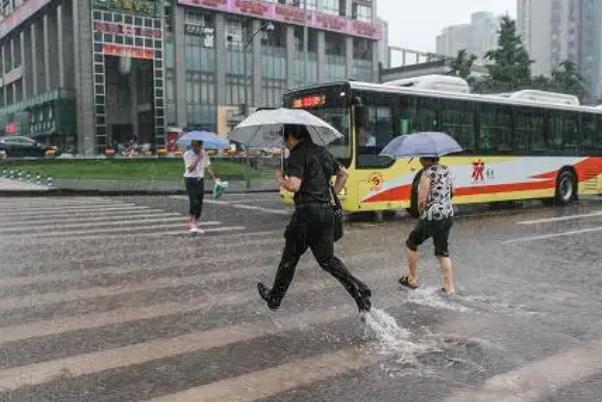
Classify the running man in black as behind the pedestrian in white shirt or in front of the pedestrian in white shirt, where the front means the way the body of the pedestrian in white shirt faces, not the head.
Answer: in front

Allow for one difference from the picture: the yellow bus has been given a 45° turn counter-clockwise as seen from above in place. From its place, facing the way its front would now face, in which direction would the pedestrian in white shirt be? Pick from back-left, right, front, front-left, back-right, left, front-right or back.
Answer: front-right

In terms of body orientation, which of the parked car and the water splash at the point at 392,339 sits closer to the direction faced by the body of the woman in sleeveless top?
the parked car

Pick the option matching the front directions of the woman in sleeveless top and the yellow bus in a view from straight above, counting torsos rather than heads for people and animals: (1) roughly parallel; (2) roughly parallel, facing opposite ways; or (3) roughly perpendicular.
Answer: roughly perpendicular

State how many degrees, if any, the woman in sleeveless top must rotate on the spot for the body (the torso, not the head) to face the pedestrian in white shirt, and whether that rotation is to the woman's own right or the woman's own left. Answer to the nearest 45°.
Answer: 0° — they already face them

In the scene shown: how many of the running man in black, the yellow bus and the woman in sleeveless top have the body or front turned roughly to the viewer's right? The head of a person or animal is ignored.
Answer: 0

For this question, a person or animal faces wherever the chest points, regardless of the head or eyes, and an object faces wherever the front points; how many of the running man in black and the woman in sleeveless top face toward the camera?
0

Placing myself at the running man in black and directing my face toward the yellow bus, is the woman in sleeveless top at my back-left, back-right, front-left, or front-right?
front-right

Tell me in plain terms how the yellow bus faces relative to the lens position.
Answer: facing the viewer and to the left of the viewer

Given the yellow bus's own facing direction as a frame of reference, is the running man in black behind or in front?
in front
